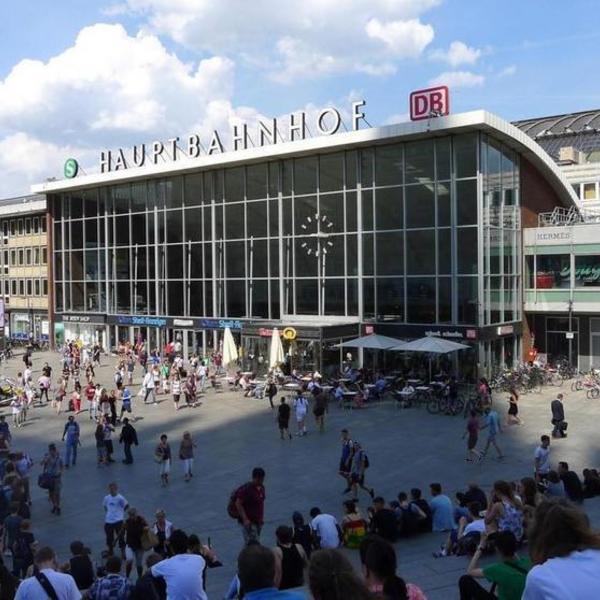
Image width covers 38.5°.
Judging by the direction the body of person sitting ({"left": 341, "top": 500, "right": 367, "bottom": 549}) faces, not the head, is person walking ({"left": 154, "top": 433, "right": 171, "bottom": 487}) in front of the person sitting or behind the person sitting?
in front

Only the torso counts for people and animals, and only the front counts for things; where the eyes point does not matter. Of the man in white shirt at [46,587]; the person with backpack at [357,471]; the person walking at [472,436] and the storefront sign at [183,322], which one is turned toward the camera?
the storefront sign

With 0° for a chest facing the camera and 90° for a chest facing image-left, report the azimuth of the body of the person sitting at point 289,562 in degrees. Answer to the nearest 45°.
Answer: approximately 180°

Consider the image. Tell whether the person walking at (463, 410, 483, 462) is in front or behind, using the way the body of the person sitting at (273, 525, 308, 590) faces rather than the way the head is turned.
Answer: in front

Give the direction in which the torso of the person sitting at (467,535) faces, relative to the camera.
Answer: to the viewer's left

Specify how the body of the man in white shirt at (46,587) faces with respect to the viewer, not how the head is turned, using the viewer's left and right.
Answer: facing away from the viewer

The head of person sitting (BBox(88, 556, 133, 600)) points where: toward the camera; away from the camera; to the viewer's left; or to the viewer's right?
away from the camera

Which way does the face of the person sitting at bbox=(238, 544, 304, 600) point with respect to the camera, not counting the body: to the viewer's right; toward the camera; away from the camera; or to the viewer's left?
away from the camera

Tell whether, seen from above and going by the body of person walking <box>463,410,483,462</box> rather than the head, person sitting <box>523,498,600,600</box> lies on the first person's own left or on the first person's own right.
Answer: on the first person's own left

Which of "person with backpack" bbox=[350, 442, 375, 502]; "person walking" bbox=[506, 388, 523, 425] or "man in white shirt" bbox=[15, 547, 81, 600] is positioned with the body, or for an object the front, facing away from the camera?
the man in white shirt

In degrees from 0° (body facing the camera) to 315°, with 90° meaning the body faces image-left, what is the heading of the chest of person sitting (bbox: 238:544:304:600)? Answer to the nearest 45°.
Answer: approximately 180°
